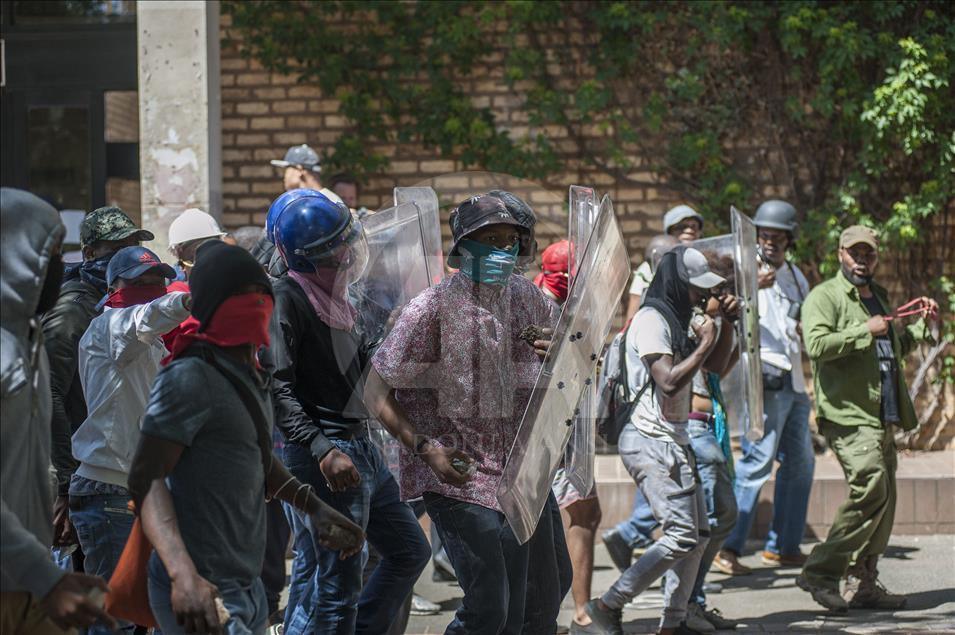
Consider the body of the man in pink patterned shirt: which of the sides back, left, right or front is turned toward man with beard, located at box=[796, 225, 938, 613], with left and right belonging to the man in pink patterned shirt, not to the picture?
left

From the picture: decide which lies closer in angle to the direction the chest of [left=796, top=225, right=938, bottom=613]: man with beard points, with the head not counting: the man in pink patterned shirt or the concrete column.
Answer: the man in pink patterned shirt

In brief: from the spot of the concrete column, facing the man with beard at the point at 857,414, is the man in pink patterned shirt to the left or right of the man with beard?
right

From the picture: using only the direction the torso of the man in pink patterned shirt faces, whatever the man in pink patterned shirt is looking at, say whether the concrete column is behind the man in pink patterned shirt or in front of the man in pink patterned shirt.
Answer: behind

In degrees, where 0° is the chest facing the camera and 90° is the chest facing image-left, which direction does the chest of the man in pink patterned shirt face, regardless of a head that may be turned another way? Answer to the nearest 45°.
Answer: approximately 315°

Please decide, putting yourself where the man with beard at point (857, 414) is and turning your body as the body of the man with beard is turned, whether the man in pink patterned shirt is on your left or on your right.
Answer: on your right
